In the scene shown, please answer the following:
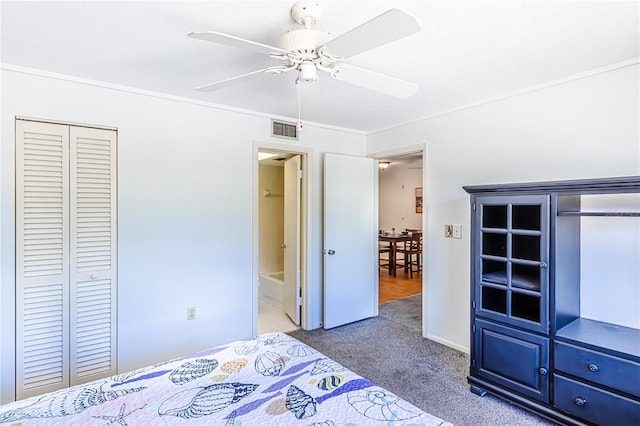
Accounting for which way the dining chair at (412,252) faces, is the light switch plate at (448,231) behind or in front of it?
behind

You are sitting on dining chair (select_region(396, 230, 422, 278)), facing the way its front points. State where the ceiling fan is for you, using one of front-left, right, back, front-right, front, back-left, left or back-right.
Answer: back-left

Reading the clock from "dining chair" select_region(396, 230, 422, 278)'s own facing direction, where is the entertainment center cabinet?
The entertainment center cabinet is roughly at 7 o'clock from the dining chair.

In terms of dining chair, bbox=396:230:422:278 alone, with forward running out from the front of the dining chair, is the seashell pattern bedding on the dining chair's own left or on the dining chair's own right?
on the dining chair's own left

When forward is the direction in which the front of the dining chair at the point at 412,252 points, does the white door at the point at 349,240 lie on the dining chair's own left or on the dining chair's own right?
on the dining chair's own left

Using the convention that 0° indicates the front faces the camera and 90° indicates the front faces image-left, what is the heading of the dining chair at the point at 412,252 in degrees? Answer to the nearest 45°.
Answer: approximately 135°
